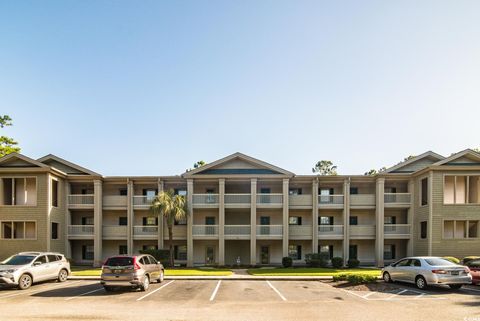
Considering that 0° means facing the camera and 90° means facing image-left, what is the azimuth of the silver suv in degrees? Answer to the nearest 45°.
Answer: approximately 45°

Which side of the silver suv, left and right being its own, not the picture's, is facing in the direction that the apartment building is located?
back

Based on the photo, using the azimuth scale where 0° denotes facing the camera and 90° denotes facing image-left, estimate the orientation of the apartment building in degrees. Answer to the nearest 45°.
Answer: approximately 0°
